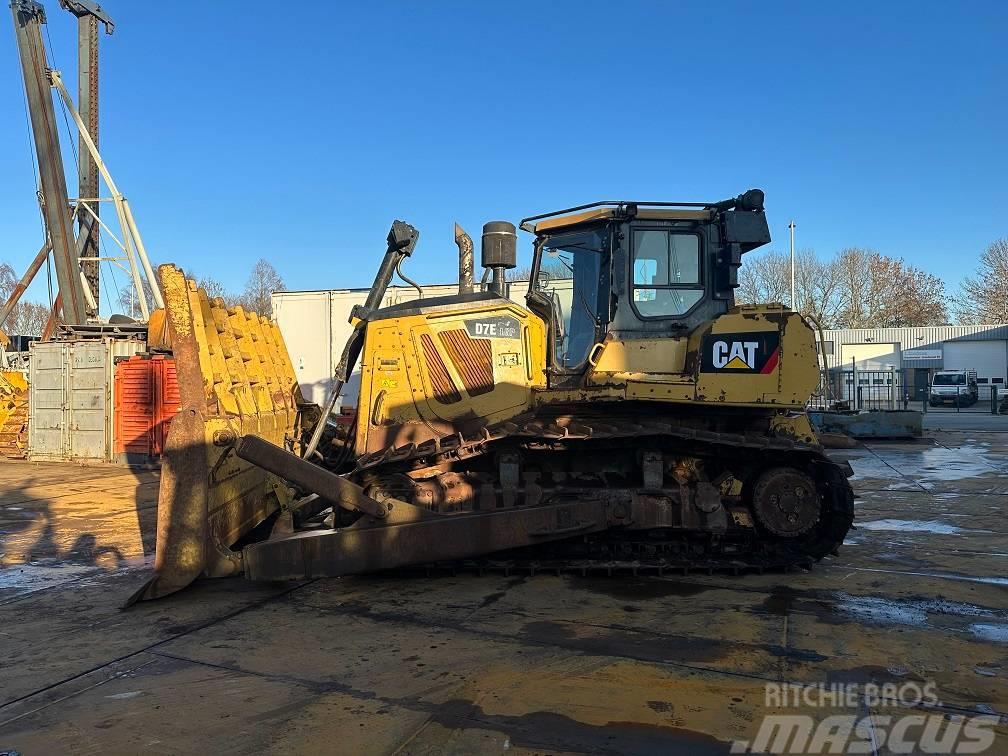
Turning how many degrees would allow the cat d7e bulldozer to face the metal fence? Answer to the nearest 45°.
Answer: approximately 135° to its right

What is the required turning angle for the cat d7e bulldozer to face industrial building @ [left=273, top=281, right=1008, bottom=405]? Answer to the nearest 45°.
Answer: approximately 135° to its right

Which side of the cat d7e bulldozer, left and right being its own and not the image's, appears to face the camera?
left

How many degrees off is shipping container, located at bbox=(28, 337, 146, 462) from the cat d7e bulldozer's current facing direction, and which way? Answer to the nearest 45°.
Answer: approximately 45° to its right

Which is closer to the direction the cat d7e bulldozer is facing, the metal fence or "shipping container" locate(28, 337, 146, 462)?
the shipping container
